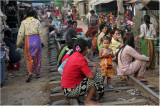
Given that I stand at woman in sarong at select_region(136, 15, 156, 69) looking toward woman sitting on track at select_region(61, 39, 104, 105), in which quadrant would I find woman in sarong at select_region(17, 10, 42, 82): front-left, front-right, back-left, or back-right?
front-right

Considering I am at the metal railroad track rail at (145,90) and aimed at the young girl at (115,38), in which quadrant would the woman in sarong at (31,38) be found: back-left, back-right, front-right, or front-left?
front-left

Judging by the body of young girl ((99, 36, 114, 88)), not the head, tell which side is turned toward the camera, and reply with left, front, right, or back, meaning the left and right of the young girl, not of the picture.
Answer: front

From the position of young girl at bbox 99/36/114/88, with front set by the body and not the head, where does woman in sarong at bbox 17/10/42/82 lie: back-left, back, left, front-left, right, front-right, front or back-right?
back-right

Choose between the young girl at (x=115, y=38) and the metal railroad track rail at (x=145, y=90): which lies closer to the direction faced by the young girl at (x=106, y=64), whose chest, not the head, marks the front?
the metal railroad track rail

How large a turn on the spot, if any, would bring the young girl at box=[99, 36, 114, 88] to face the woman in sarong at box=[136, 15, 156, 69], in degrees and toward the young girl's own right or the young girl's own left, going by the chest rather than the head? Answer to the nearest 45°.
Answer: approximately 135° to the young girl's own left
